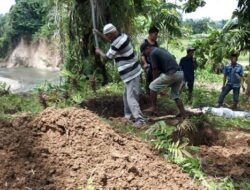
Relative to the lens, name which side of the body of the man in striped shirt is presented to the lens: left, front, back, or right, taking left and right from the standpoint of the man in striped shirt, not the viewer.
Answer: left

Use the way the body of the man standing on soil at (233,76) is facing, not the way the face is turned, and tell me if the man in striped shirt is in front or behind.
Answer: in front

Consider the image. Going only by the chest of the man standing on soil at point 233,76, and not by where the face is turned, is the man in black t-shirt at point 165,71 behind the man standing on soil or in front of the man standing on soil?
in front

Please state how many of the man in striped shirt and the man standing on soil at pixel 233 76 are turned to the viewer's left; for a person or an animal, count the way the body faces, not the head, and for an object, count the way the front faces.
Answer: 1

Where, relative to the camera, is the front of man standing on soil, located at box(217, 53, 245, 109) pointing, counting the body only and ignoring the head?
toward the camera

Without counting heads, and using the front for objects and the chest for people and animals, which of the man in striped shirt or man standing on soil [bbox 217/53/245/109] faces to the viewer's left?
the man in striped shirt

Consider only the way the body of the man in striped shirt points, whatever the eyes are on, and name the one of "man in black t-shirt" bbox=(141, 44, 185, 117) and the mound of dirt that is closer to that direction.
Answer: the mound of dirt

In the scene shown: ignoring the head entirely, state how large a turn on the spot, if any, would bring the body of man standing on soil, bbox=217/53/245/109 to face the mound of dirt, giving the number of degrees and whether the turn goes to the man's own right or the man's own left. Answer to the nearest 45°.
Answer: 0° — they already face it

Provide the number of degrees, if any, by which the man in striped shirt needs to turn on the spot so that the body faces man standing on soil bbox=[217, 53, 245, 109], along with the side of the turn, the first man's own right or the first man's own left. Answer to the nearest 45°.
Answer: approximately 135° to the first man's own right

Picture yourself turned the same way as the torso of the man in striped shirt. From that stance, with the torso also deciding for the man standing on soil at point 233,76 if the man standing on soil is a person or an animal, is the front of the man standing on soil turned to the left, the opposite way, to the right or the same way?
to the left
